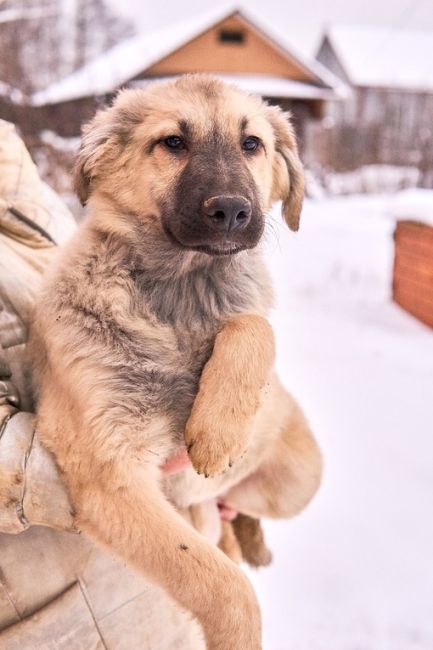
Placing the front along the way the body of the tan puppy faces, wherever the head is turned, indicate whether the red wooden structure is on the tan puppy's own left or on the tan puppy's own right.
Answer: on the tan puppy's own left

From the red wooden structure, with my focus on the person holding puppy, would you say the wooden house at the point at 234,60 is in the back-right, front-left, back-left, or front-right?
back-right

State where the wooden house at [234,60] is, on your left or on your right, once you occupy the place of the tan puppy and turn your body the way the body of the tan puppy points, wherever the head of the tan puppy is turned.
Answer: on your left

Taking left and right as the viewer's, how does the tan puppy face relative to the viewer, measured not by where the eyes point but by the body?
facing the viewer and to the right of the viewer

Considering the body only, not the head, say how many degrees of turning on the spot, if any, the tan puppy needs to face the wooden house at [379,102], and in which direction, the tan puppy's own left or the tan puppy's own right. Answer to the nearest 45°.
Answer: approximately 135° to the tan puppy's own left
